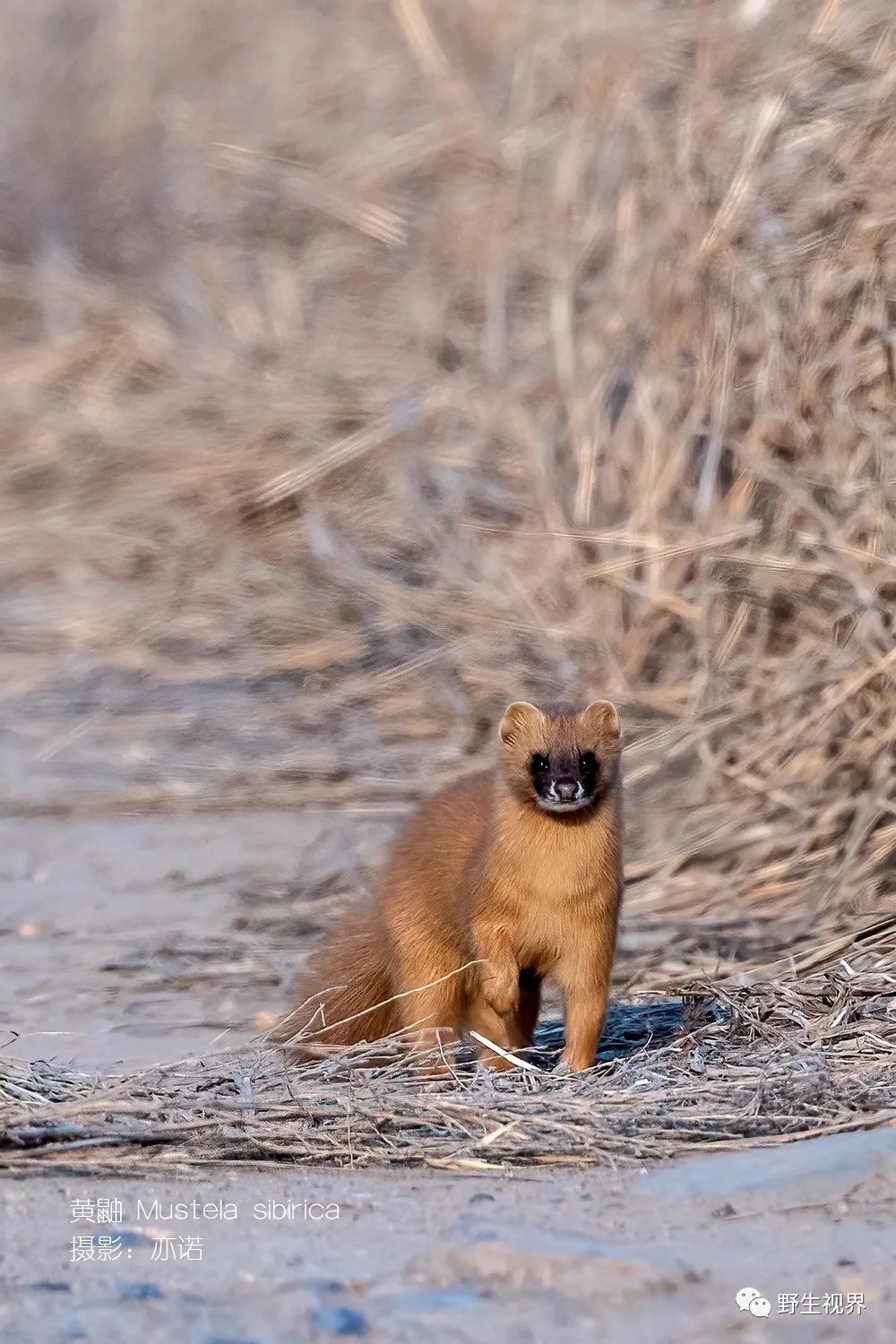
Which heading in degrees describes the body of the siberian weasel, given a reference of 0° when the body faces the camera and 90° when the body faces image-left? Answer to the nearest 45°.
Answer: approximately 315°
